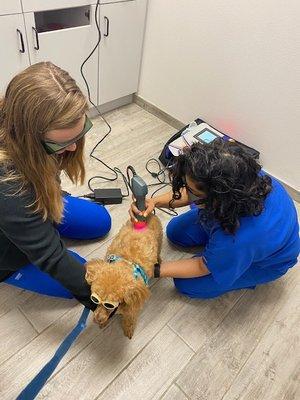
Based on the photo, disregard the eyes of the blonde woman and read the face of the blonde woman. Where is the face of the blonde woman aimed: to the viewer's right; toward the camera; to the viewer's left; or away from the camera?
to the viewer's right

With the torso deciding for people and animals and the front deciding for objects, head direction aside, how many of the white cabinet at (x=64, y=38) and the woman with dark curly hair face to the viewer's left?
1

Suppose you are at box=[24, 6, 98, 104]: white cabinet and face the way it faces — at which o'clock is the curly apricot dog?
The curly apricot dog is roughly at 12 o'clock from the white cabinet.

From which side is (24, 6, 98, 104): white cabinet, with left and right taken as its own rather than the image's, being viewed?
front

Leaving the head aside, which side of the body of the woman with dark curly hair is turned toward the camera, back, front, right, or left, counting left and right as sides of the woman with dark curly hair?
left

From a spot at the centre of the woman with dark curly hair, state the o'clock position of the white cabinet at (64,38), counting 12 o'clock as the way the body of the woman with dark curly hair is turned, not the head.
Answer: The white cabinet is roughly at 1 o'clock from the woman with dark curly hair.

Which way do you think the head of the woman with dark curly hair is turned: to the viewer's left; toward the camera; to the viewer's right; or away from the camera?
to the viewer's left

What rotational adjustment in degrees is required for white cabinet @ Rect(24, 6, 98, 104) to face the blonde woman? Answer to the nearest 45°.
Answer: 0° — it already faces them

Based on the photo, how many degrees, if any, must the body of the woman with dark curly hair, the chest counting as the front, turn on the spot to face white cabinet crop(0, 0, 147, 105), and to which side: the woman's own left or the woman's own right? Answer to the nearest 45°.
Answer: approximately 45° to the woman's own right

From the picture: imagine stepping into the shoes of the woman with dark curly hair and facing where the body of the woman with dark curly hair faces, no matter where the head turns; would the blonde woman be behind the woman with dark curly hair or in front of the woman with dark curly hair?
in front
